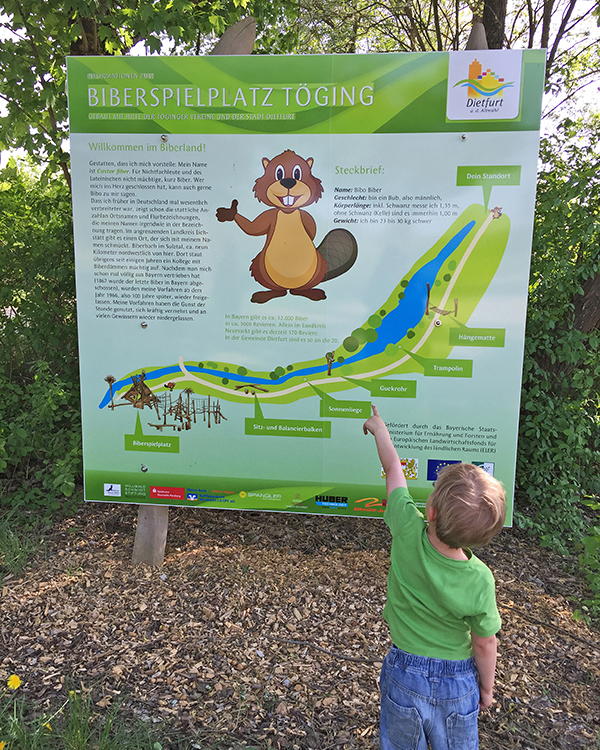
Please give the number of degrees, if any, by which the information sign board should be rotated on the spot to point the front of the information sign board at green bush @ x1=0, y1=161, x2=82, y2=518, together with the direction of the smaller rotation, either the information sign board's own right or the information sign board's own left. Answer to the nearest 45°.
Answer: approximately 135° to the information sign board's own right

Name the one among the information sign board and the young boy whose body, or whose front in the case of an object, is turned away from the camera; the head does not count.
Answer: the young boy

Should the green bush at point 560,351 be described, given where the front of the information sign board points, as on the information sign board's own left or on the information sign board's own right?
on the information sign board's own left

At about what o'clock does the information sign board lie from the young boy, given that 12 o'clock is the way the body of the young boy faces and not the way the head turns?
The information sign board is roughly at 11 o'clock from the young boy.

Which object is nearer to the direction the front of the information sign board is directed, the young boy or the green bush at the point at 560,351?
the young boy

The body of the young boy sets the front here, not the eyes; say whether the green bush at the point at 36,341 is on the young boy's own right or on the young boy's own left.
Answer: on the young boy's own left

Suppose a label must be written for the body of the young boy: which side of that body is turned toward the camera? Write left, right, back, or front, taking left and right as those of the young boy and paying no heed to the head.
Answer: back

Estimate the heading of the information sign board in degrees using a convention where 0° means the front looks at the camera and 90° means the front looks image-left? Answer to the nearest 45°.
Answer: approximately 0°

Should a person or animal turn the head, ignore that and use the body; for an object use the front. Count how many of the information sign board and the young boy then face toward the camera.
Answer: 1

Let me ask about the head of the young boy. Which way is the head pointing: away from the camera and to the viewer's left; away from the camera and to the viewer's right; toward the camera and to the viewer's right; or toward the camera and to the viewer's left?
away from the camera and to the viewer's left
